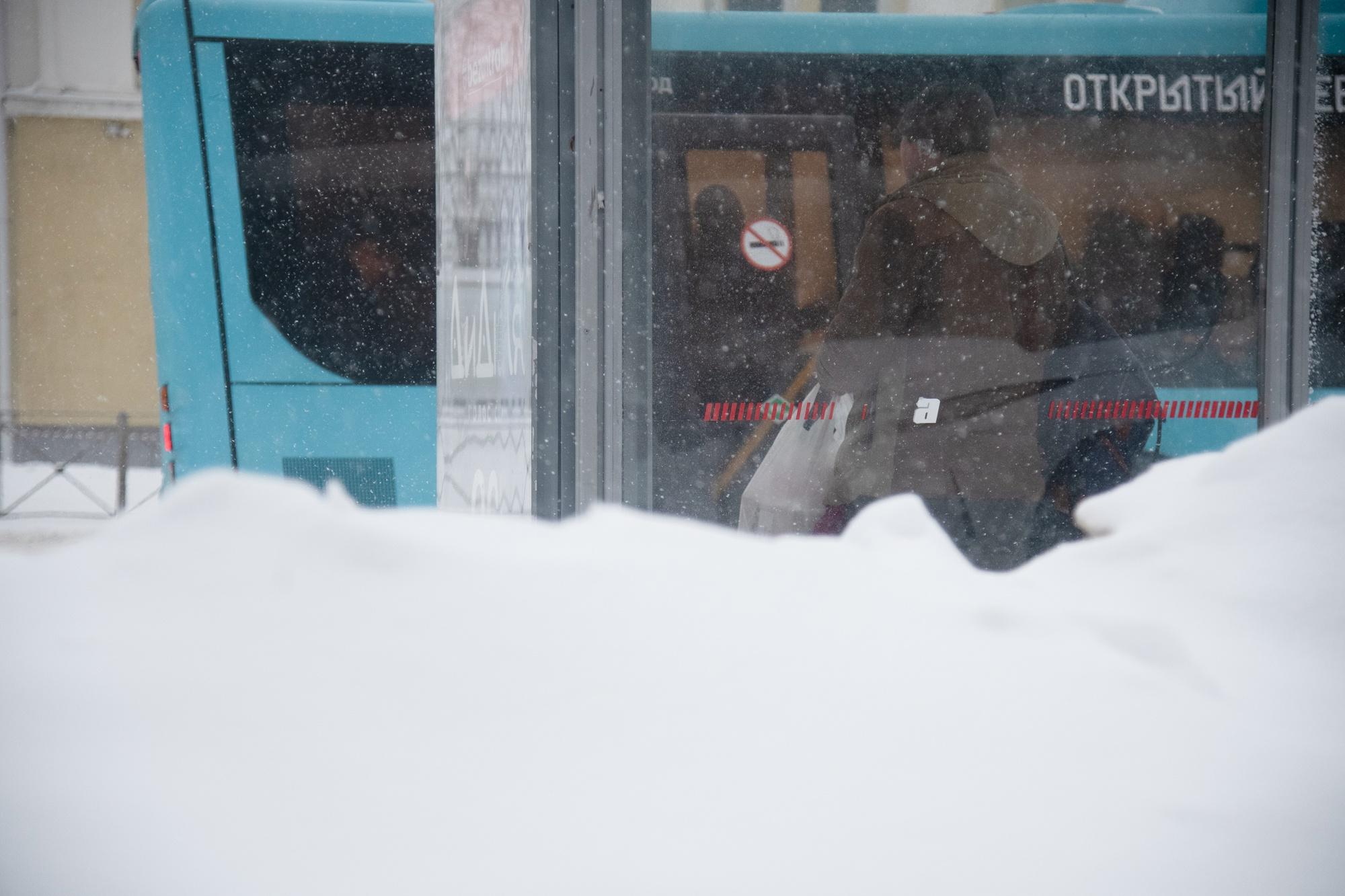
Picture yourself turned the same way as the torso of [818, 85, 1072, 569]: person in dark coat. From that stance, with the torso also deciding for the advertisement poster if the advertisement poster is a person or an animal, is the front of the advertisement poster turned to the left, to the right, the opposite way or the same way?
to the left

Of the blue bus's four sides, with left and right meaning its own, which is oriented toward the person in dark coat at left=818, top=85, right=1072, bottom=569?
right

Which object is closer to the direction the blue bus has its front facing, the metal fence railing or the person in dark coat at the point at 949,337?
the person in dark coat

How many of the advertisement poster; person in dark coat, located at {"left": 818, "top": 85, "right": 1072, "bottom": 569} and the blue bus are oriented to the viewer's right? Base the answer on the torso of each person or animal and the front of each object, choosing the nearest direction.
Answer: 1

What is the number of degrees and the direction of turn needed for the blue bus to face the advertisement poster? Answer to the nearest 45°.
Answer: approximately 90° to its right

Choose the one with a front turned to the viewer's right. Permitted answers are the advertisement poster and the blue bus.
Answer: the blue bus

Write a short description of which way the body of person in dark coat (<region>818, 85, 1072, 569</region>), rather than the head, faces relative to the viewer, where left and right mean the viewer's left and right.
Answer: facing away from the viewer and to the left of the viewer

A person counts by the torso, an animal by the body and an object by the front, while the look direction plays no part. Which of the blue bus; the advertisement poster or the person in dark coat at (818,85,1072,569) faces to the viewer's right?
the blue bus

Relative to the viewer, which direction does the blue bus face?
to the viewer's right
